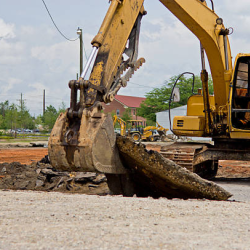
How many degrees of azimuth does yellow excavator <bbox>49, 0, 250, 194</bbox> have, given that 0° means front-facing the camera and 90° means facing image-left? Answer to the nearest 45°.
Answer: approximately 45°
